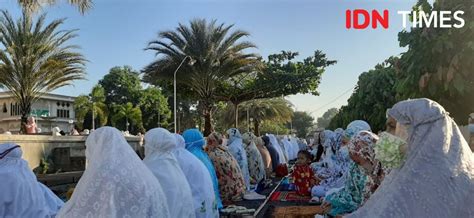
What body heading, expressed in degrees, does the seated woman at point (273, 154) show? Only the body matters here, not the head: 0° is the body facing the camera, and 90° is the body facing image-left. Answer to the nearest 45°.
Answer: approximately 90°

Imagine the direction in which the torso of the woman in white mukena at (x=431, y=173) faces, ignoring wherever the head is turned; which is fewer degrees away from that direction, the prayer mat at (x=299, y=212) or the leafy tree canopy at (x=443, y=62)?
the prayer mat

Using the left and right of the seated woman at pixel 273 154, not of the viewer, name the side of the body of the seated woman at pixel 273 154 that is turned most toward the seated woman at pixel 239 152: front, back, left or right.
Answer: left

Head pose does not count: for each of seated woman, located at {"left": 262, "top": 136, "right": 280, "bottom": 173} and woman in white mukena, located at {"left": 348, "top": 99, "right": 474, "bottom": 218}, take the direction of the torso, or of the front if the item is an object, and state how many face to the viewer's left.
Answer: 2

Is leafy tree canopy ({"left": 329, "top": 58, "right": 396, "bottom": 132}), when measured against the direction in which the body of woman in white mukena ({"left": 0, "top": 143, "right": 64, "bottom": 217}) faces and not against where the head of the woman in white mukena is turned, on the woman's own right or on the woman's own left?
on the woman's own right

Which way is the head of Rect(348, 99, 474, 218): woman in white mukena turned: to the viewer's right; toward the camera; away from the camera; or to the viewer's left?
to the viewer's left

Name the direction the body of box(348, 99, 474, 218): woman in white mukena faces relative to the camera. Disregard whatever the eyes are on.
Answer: to the viewer's left

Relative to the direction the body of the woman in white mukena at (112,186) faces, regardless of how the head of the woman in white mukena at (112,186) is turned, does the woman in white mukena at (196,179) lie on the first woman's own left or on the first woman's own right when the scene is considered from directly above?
on the first woman's own right

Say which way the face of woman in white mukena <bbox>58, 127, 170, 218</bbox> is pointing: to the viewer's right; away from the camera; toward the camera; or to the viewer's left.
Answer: away from the camera
